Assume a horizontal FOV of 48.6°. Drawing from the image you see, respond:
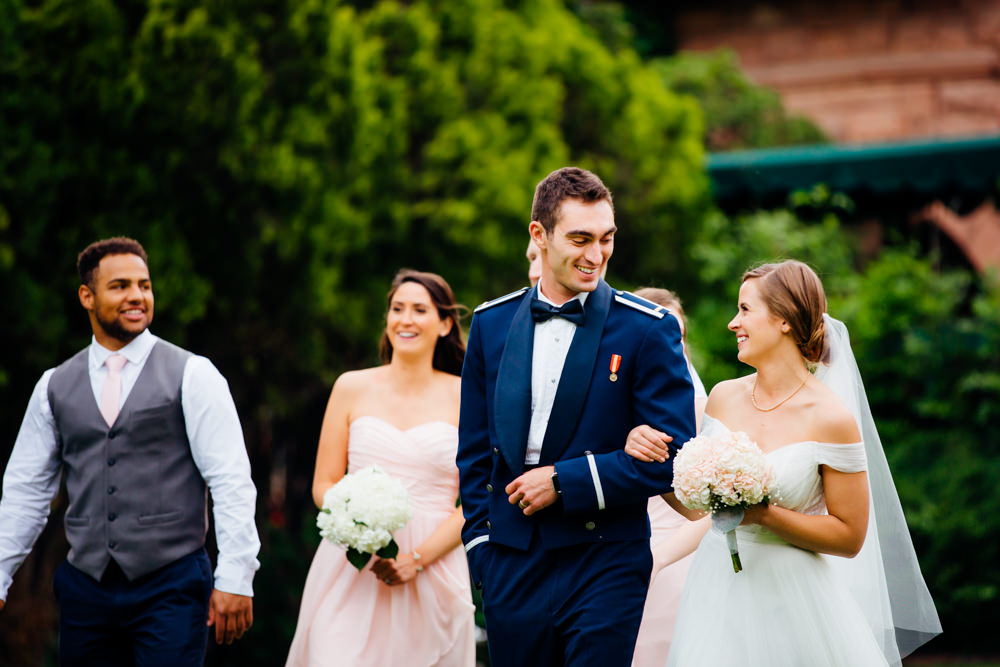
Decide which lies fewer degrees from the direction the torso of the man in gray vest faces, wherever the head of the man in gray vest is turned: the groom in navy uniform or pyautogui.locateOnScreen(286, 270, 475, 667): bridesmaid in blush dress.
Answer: the groom in navy uniform

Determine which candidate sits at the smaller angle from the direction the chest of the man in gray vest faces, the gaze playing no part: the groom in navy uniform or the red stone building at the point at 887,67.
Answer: the groom in navy uniform

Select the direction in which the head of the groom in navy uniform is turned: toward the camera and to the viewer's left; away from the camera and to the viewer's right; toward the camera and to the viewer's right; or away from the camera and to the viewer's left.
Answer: toward the camera and to the viewer's right

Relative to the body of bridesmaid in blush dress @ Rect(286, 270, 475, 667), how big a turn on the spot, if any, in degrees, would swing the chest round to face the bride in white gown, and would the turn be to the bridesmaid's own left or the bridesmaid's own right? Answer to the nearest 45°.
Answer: approximately 45° to the bridesmaid's own left

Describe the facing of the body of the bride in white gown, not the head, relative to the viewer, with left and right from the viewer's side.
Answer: facing the viewer and to the left of the viewer

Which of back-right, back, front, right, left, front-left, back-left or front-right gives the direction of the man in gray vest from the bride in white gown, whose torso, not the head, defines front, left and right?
front-right

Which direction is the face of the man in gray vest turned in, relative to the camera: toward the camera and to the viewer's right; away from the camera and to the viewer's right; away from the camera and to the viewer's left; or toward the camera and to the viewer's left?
toward the camera and to the viewer's right

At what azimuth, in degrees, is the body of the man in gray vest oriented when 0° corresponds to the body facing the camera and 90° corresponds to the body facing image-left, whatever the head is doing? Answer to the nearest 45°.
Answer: approximately 0°

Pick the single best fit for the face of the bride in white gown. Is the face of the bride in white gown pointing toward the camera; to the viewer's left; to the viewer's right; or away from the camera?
to the viewer's left

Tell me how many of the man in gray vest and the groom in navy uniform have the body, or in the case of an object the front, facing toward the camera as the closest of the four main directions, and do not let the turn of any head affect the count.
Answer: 2
